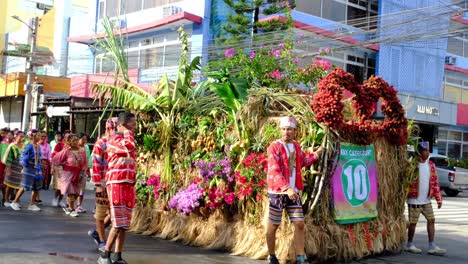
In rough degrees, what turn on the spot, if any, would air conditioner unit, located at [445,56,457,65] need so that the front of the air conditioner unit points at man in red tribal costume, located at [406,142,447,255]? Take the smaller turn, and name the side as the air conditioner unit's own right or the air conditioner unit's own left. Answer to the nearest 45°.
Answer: approximately 45° to the air conditioner unit's own left

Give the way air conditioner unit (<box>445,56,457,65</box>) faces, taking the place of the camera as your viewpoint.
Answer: facing the viewer and to the left of the viewer

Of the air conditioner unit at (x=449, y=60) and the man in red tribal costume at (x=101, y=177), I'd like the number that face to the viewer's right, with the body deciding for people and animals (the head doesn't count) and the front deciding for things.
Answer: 1

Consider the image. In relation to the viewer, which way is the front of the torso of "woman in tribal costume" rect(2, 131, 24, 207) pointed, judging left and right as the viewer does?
facing the viewer and to the right of the viewer

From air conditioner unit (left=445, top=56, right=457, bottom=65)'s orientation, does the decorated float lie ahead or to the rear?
ahead

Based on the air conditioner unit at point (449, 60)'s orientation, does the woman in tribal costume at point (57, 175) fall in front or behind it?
in front

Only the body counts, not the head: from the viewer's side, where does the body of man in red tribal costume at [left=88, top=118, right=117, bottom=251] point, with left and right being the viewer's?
facing to the right of the viewer

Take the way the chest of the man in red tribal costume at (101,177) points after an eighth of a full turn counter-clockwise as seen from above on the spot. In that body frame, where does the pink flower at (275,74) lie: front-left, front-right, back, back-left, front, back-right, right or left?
front
